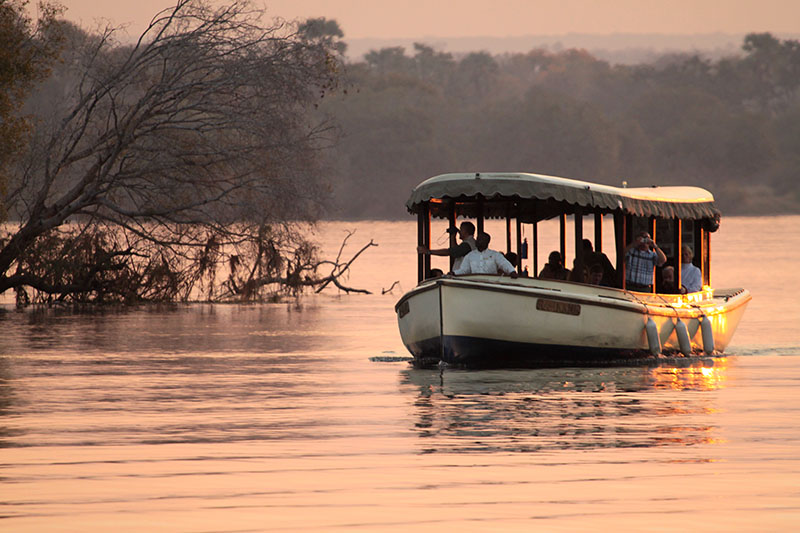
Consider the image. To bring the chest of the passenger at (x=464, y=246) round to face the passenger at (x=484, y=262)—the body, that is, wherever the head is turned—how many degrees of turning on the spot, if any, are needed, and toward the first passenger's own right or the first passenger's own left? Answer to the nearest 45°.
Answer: approximately 135° to the first passenger's own left

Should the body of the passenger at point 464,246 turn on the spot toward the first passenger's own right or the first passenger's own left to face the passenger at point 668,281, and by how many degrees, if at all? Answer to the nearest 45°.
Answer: approximately 135° to the first passenger's own right

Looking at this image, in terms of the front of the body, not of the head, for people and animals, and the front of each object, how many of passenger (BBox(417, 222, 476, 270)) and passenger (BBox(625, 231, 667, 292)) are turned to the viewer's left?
1

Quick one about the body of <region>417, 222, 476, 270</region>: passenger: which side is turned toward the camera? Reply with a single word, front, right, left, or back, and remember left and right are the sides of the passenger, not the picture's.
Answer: left

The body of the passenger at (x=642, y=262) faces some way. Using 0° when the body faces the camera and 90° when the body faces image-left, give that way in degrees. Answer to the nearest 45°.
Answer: approximately 0°

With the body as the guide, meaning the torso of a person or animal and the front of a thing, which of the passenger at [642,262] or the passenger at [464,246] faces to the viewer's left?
the passenger at [464,246]

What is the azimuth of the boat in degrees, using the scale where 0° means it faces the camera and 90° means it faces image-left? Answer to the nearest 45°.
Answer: approximately 45°

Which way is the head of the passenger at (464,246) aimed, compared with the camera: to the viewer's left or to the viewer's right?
to the viewer's left

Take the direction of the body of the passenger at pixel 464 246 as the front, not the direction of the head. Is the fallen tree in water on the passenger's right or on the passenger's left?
on the passenger's right
